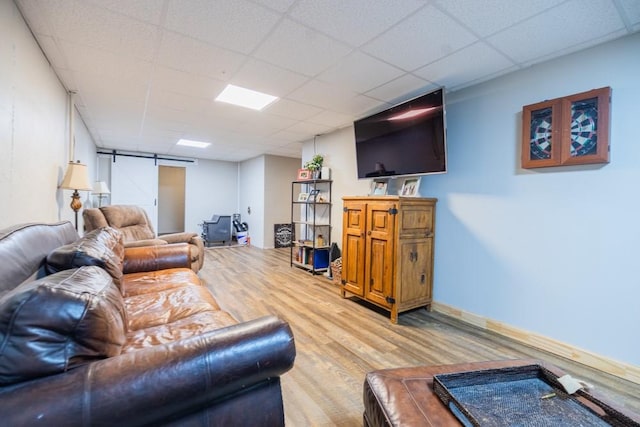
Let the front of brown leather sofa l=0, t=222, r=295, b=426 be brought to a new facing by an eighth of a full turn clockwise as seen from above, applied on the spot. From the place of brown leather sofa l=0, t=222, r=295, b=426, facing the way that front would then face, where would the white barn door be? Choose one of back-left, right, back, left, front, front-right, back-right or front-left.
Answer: back-left

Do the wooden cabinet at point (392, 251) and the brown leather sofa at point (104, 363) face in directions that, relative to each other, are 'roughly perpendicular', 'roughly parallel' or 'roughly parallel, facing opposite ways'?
roughly parallel, facing opposite ways

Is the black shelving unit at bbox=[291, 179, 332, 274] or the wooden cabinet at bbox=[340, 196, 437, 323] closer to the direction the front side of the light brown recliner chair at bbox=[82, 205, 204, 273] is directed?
the wooden cabinet

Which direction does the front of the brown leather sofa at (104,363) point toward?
to the viewer's right

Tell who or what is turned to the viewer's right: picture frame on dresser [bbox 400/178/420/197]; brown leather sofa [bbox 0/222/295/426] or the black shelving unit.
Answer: the brown leather sofa

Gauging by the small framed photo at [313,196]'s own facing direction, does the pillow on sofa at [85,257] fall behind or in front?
in front

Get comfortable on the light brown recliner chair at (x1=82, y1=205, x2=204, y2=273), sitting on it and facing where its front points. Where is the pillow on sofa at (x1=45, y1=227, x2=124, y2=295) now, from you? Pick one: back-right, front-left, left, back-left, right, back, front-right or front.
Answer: front-right

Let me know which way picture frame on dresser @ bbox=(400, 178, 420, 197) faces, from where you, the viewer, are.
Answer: facing the viewer and to the left of the viewer

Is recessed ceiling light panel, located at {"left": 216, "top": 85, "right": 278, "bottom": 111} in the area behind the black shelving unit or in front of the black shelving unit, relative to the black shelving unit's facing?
in front

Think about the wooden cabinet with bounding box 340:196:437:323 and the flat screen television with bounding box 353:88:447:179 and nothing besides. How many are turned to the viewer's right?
0

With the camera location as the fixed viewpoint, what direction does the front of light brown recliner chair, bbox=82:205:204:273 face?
facing the viewer and to the right of the viewer

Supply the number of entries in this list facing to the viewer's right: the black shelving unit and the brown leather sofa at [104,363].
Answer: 1

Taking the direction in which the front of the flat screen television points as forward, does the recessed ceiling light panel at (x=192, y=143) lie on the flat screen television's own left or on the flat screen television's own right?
on the flat screen television's own right

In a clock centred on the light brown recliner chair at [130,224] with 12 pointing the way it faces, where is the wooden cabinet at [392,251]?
The wooden cabinet is roughly at 12 o'clock from the light brown recliner chair.

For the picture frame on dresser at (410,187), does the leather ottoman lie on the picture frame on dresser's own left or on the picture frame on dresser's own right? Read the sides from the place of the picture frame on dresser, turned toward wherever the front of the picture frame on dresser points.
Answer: on the picture frame on dresser's own left

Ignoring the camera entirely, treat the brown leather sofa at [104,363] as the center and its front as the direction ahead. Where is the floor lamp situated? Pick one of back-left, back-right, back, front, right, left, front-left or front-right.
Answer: left

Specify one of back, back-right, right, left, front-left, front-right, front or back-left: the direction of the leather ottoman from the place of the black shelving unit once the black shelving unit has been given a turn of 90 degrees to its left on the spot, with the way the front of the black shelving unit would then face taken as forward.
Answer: front-right
